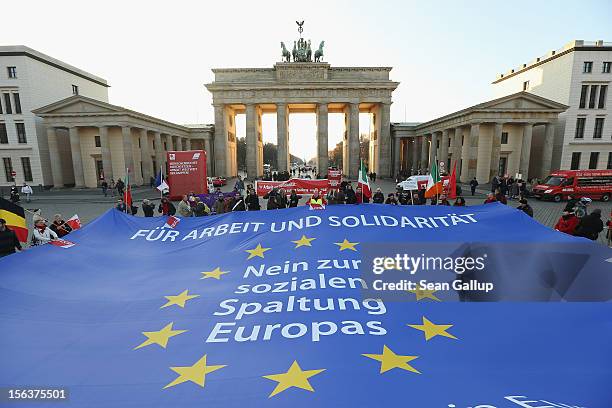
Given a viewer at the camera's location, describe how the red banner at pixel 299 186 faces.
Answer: facing the viewer

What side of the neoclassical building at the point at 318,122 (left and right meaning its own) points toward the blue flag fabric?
front

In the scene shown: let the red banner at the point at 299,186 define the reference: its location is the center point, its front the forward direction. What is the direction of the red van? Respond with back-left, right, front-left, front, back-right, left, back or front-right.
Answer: left

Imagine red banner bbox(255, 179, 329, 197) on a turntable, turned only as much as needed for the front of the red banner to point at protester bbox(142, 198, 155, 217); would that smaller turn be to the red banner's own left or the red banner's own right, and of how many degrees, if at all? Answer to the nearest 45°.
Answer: approximately 45° to the red banner's own right

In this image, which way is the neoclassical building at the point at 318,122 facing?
toward the camera

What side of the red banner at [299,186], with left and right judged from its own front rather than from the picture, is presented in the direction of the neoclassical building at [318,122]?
back

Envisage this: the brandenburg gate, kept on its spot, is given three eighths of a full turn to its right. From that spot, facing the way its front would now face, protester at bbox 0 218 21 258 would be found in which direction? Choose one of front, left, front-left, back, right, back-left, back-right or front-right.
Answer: back-left

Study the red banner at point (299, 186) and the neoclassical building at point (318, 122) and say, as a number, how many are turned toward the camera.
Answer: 2

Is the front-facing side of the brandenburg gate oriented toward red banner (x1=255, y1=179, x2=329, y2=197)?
yes

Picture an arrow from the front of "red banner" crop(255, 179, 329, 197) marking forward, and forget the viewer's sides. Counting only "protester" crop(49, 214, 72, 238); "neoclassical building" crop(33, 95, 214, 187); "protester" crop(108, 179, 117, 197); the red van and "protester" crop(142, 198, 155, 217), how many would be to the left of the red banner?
1

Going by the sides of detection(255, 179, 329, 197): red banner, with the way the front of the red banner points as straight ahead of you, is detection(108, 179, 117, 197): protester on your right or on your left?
on your right

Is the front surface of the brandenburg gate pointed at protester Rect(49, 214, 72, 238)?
yes

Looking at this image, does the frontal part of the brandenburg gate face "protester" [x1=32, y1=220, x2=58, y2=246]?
yes

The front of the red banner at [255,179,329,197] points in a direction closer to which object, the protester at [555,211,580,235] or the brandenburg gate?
the protester

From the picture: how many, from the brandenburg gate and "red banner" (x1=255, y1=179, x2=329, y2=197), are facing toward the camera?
2

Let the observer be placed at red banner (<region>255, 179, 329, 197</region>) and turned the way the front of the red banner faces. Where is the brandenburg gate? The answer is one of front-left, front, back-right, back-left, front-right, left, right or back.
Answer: back

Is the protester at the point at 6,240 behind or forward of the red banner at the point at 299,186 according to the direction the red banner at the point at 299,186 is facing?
forward

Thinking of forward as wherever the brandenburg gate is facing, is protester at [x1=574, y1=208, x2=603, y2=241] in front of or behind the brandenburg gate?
in front

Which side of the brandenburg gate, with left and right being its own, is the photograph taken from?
front
